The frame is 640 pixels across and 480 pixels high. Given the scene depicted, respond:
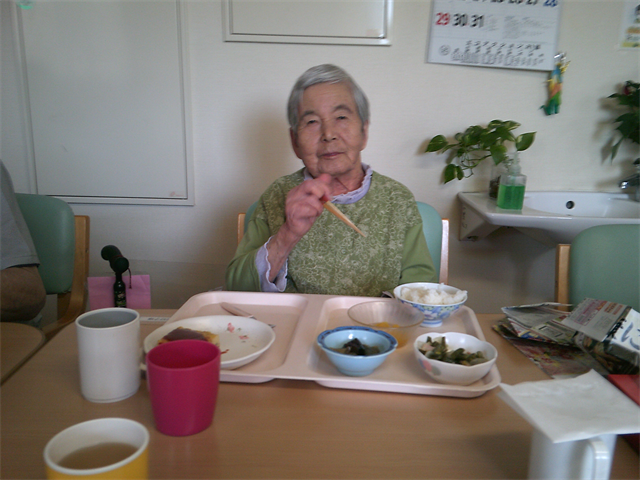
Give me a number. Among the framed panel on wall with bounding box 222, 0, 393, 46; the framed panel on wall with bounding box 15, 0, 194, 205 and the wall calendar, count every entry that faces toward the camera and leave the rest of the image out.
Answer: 3

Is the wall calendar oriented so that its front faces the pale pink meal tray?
yes

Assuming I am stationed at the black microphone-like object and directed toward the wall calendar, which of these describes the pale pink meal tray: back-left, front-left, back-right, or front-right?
front-right

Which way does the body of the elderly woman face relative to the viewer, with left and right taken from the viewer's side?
facing the viewer

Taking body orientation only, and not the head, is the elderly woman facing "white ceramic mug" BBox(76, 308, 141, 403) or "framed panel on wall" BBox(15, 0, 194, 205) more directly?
the white ceramic mug

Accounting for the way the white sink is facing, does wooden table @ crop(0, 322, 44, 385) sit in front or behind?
in front

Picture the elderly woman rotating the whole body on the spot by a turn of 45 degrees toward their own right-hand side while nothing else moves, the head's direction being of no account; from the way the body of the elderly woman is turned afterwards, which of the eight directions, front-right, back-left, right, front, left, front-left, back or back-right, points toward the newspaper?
left

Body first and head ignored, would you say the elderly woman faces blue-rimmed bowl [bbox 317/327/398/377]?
yes

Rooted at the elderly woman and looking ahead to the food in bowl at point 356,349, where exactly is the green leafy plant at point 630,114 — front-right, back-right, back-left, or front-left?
back-left

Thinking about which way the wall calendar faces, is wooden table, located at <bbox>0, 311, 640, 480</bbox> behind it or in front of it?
in front

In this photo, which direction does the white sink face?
toward the camera

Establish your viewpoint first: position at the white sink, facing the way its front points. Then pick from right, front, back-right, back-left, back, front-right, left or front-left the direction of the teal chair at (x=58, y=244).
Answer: front-right

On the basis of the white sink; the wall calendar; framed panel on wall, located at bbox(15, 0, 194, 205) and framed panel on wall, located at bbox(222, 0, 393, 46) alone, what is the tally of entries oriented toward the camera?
4

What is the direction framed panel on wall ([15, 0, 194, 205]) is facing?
toward the camera
